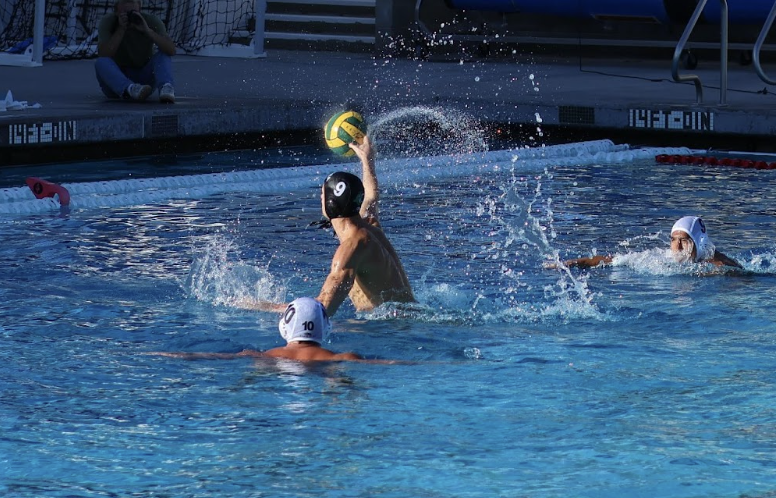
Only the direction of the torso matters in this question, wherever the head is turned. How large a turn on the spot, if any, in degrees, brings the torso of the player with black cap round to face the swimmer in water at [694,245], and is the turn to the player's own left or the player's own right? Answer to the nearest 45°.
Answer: approximately 90° to the player's own right

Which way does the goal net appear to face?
toward the camera

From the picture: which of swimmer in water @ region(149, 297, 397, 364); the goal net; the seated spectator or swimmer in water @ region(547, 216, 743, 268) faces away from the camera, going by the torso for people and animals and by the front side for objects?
swimmer in water @ region(149, 297, 397, 364)

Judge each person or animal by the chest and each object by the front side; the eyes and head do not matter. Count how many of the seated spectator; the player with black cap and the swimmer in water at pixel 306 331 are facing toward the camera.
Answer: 1

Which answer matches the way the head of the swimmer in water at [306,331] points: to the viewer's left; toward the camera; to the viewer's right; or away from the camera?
away from the camera

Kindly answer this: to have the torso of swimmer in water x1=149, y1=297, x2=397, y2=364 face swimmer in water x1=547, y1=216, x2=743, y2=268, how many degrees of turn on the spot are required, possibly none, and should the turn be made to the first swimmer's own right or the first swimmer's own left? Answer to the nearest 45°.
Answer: approximately 45° to the first swimmer's own right

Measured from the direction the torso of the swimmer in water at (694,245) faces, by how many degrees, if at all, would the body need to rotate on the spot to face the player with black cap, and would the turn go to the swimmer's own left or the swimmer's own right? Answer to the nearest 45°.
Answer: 0° — they already face them

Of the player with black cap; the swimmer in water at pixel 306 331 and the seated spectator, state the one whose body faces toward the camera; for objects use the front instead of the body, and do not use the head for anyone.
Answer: the seated spectator

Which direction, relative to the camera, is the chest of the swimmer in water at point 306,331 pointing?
away from the camera

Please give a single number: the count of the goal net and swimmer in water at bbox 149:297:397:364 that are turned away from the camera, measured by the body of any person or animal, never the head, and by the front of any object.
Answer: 1

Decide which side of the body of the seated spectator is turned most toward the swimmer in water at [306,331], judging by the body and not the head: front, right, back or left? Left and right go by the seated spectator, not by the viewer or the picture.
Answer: front

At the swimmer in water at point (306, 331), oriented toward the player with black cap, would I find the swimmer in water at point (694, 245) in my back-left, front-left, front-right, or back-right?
front-right

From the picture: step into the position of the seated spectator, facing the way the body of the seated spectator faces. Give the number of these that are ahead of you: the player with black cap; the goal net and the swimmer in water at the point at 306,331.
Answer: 2

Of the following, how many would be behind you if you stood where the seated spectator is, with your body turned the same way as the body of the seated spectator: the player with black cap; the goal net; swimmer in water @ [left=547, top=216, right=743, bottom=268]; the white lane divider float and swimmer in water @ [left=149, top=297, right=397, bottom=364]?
1

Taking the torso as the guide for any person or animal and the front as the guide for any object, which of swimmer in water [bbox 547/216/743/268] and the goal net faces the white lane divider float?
the goal net

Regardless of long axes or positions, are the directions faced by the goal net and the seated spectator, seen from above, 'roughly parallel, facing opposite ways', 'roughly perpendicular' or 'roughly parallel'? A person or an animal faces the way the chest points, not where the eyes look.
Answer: roughly parallel

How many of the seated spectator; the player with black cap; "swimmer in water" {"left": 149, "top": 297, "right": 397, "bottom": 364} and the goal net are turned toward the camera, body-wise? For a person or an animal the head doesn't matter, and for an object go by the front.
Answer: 2

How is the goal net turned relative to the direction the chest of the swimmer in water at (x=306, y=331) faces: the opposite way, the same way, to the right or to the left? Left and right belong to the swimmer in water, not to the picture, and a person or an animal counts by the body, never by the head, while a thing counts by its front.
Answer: the opposite way
